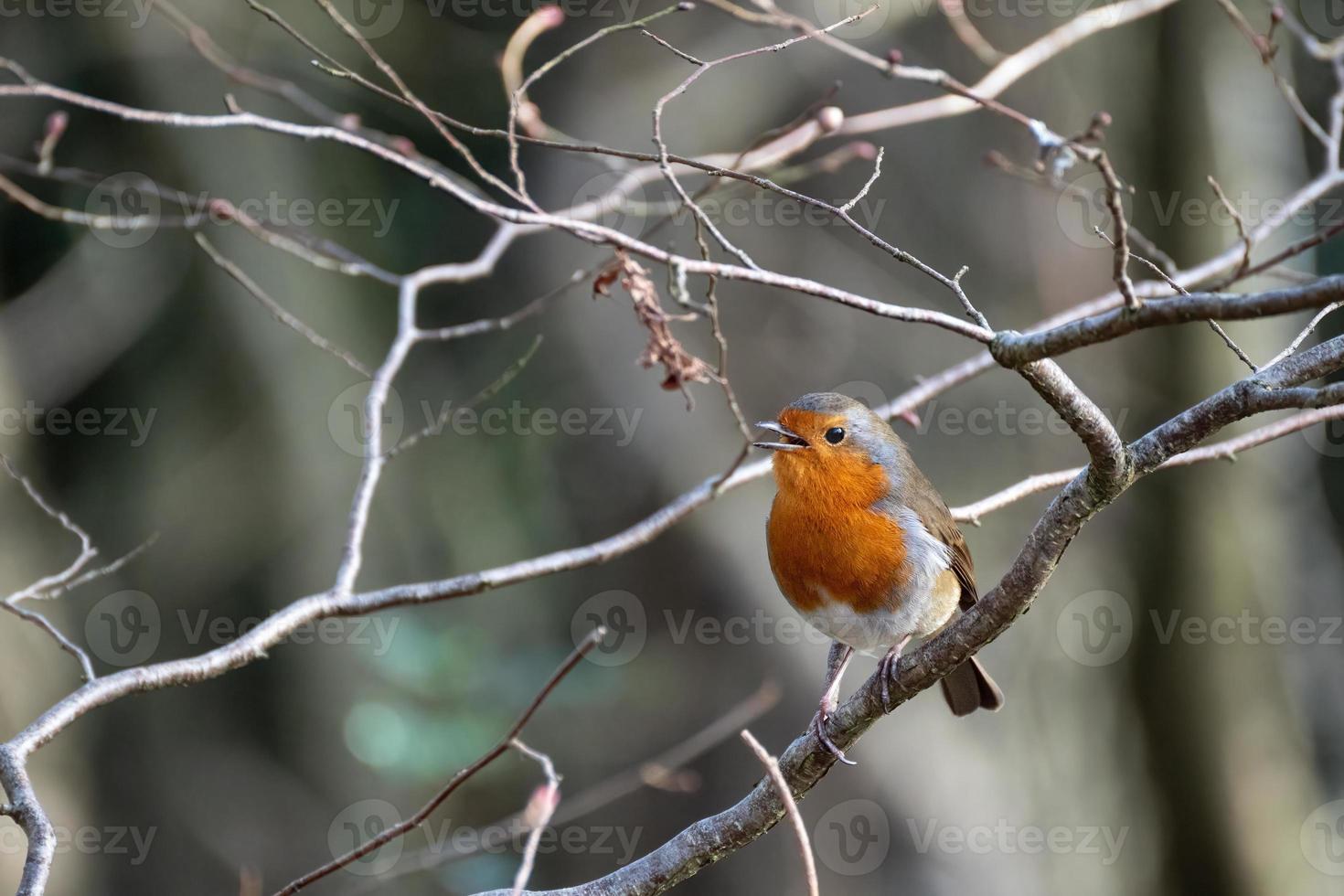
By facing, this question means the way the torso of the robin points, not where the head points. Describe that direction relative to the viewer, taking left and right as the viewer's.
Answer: facing the viewer and to the left of the viewer

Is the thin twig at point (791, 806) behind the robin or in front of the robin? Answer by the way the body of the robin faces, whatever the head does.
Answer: in front
